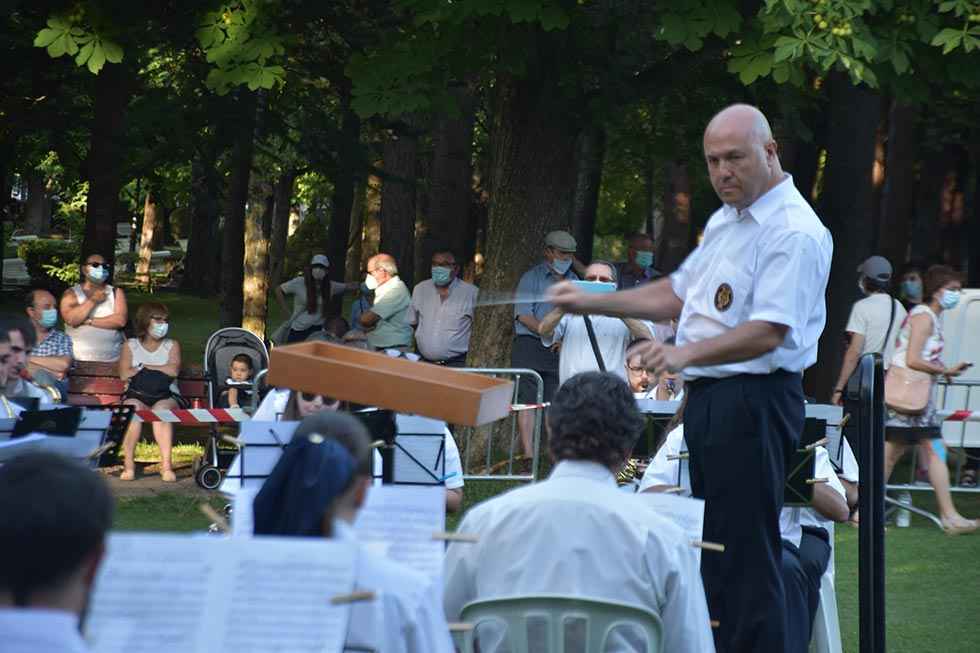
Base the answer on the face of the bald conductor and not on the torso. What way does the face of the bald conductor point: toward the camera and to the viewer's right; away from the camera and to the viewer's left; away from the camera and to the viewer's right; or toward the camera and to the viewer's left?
toward the camera and to the viewer's left

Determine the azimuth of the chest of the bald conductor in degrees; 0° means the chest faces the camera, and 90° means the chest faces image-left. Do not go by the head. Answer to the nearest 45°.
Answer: approximately 45°

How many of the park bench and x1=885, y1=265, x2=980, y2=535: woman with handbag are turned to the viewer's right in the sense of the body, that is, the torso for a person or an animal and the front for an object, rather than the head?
1

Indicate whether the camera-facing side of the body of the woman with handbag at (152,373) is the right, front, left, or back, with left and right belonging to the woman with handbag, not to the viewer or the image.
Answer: front

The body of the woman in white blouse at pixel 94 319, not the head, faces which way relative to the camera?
toward the camera

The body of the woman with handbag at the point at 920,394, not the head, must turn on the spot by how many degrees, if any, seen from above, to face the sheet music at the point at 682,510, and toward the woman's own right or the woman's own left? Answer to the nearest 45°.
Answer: approximately 90° to the woman's own right

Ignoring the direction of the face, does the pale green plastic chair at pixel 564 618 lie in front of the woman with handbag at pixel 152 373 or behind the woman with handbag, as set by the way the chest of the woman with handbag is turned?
in front

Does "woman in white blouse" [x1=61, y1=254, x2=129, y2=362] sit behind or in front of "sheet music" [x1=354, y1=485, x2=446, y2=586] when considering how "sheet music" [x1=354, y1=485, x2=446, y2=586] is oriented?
behind

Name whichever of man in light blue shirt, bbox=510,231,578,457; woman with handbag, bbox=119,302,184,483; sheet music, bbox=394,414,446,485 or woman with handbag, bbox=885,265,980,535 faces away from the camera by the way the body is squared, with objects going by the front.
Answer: the sheet music

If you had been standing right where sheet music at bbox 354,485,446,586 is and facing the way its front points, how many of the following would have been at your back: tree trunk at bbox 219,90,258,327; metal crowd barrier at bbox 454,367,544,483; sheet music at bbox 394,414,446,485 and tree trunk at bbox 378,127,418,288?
4

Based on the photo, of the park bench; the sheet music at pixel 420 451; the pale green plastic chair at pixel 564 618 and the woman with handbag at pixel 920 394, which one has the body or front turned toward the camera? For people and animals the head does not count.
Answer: the park bench

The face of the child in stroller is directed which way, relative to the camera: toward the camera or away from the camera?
toward the camera

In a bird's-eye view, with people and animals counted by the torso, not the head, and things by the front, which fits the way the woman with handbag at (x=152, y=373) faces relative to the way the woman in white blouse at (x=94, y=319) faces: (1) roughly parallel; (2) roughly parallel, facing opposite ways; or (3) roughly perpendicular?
roughly parallel

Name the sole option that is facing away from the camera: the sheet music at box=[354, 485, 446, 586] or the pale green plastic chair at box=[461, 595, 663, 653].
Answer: the pale green plastic chair

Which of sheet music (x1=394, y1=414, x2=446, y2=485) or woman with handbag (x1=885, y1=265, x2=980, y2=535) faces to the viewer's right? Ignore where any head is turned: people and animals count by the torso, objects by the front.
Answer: the woman with handbag

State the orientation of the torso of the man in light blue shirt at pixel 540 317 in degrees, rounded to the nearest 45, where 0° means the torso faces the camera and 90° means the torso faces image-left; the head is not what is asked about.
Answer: approximately 315°

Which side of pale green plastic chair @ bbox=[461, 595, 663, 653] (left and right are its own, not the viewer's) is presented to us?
back

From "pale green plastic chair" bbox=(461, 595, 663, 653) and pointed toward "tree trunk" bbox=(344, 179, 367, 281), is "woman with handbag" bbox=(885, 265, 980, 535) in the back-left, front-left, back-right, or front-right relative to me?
front-right
